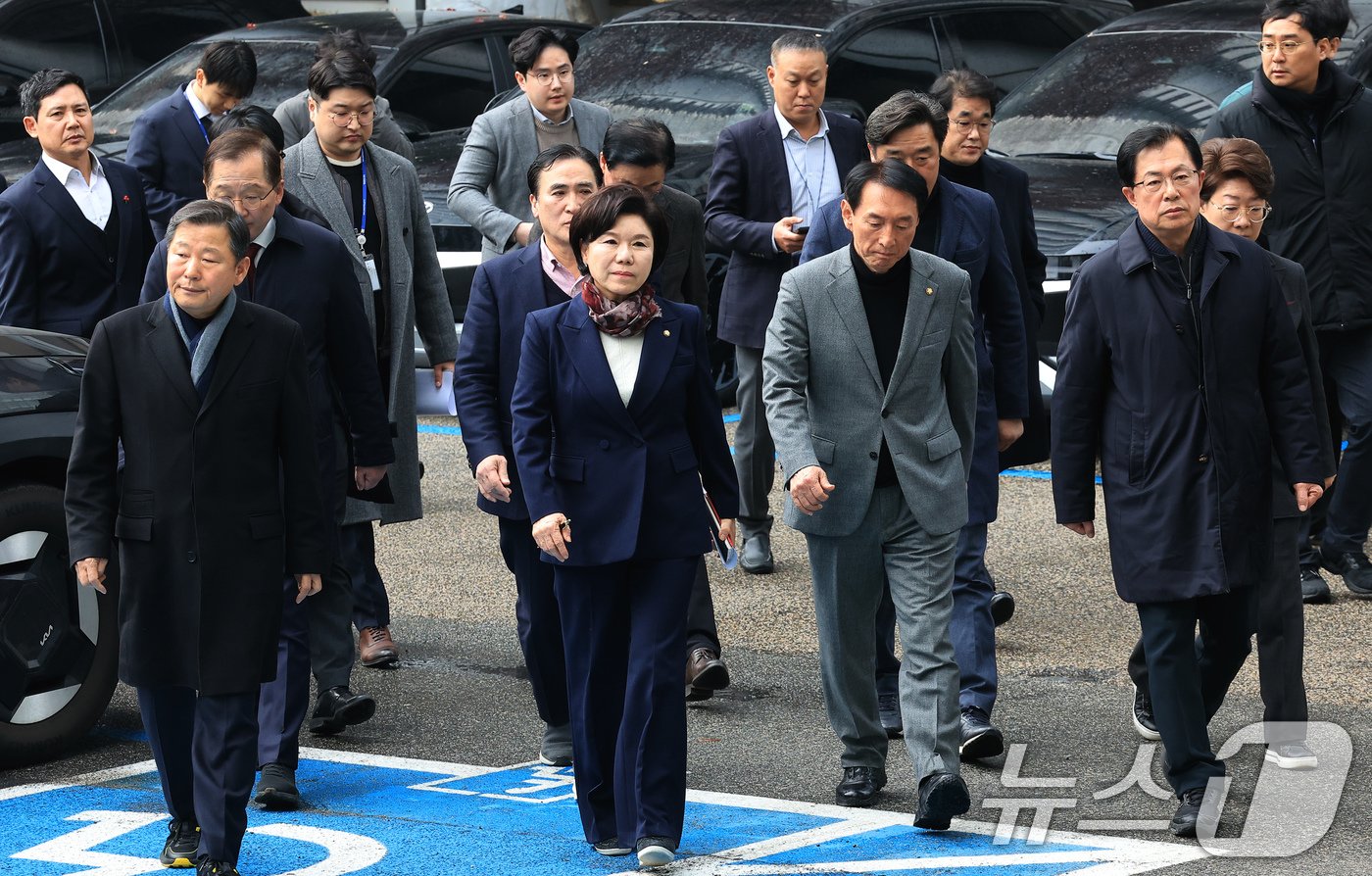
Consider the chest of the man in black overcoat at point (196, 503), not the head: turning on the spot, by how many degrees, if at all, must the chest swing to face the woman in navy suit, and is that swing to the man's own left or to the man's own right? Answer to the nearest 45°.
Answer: approximately 90° to the man's own left

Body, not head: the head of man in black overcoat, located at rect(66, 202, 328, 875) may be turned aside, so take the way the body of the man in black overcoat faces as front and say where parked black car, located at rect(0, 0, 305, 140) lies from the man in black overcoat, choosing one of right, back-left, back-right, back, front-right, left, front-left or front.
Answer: back

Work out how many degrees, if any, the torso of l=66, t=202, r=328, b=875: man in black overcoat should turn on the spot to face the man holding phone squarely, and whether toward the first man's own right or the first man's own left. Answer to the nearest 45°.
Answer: approximately 135° to the first man's own left

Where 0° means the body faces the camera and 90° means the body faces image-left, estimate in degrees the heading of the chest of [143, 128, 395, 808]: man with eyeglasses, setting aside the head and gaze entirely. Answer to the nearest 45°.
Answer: approximately 0°

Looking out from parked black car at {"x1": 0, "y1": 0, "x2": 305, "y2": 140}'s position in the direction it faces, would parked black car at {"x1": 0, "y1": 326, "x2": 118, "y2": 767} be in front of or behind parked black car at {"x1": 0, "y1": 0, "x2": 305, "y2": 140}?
in front

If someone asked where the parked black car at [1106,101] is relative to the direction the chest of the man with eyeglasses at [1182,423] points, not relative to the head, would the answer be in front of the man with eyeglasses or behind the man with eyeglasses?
behind

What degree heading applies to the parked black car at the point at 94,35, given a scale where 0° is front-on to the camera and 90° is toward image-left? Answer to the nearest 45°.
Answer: approximately 45°

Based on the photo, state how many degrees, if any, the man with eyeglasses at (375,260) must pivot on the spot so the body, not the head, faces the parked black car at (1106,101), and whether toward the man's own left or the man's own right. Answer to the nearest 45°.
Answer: approximately 135° to the man's own left

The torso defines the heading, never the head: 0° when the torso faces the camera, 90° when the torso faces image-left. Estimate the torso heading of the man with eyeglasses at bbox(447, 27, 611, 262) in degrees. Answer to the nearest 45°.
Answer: approximately 315°

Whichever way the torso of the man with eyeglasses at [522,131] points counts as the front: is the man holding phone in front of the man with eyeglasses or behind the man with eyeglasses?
in front
